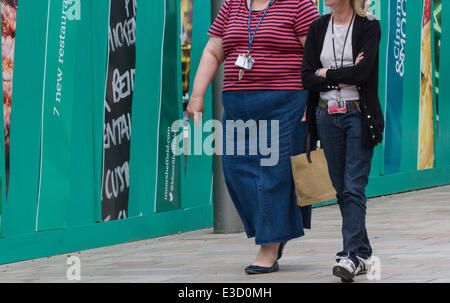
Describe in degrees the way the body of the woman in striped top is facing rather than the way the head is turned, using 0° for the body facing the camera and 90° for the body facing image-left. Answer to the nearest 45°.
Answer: approximately 45°

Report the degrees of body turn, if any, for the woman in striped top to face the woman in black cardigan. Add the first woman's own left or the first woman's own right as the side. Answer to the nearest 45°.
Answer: approximately 90° to the first woman's own left
